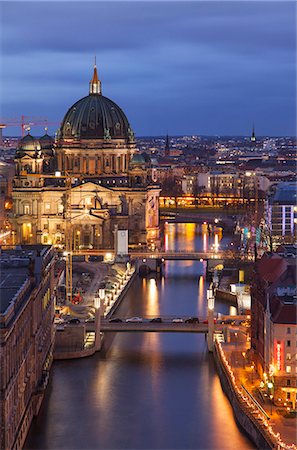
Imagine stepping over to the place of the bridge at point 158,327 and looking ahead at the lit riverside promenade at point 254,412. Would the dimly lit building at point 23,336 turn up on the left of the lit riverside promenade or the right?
right

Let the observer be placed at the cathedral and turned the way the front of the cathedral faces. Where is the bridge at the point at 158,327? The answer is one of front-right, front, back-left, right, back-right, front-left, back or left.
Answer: left

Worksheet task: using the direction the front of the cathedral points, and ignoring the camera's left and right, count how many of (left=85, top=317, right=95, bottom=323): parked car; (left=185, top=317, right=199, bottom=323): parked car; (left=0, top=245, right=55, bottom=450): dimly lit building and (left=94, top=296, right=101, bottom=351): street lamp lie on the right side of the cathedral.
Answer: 0

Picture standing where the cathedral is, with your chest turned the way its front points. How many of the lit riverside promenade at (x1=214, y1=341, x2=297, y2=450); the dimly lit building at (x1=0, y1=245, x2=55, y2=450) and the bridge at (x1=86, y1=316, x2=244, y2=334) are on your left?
3

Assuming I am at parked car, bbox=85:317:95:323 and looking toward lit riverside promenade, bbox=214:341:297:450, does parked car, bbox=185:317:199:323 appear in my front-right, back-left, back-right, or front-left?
front-left

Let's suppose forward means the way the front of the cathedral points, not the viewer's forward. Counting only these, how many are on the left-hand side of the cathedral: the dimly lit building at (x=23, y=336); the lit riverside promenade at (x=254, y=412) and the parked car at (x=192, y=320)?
3

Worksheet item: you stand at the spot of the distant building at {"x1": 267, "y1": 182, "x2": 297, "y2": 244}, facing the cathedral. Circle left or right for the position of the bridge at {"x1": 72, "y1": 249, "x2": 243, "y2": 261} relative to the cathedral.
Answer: left

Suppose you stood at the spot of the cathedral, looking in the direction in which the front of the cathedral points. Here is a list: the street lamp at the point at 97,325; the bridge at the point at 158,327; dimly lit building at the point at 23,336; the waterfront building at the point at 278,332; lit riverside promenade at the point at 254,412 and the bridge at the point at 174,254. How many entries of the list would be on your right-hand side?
0

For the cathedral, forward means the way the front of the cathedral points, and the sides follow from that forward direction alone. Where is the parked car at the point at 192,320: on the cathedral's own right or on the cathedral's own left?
on the cathedral's own left

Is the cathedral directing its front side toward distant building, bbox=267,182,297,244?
no

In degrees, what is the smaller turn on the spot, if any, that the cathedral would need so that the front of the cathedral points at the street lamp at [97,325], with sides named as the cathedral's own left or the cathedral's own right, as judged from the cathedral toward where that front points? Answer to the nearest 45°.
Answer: approximately 90° to the cathedral's own left

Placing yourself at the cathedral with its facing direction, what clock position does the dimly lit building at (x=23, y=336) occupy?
The dimly lit building is roughly at 12 o'clock from the cathedral.

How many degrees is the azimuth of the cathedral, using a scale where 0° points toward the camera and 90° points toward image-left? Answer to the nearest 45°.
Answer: approximately 90°

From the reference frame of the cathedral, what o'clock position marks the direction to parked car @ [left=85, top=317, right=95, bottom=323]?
The parked car is roughly at 9 o'clock from the cathedral.

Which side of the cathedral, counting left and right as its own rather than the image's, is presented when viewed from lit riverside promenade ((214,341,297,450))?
left

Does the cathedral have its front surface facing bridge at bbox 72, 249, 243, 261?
no

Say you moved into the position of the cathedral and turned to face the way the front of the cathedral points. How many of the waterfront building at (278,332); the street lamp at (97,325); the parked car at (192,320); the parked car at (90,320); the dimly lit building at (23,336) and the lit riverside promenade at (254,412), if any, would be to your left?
6
